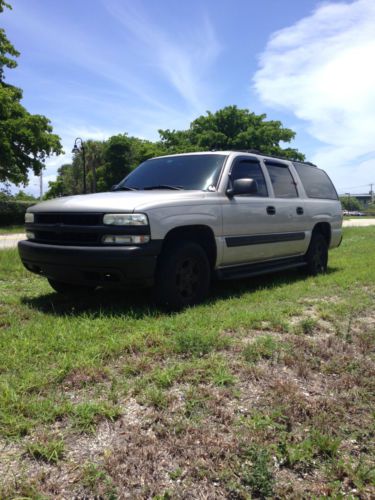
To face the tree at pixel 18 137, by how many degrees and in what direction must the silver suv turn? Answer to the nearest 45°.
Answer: approximately 90° to its right
